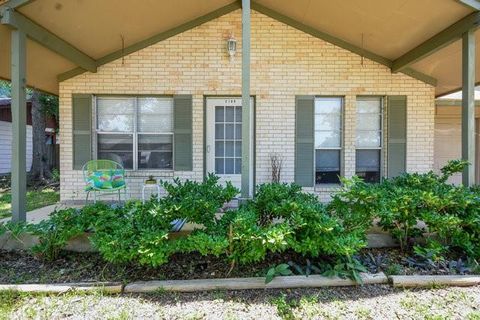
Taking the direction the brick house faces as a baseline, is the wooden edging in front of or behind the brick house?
in front

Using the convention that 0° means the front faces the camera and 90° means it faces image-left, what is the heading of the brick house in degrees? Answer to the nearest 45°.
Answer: approximately 0°

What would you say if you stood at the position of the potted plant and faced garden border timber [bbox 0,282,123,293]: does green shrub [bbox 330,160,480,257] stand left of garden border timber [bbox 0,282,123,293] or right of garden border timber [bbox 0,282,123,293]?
left

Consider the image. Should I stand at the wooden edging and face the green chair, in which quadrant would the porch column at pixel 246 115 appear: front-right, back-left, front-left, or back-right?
front-right

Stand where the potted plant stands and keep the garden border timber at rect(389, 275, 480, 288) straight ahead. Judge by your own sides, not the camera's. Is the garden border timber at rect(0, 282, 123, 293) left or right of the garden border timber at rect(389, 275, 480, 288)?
right

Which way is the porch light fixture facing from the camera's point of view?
toward the camera

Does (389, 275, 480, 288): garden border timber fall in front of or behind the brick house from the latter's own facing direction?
in front

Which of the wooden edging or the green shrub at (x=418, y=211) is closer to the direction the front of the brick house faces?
the wooden edging

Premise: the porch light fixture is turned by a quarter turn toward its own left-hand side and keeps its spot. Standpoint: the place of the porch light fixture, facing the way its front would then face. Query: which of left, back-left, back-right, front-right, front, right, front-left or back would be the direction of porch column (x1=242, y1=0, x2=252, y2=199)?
right
